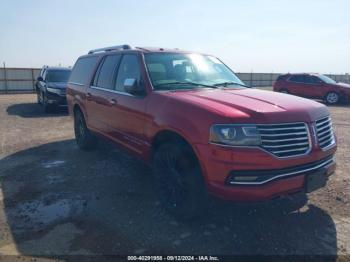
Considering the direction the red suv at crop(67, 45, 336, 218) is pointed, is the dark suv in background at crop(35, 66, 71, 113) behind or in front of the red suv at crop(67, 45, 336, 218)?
behind

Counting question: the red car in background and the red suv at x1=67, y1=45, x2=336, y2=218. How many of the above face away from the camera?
0

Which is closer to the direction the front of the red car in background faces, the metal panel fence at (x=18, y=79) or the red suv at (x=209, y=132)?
the red suv

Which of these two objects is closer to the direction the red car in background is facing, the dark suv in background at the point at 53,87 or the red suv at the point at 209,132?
the red suv

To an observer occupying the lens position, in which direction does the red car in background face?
facing the viewer and to the right of the viewer

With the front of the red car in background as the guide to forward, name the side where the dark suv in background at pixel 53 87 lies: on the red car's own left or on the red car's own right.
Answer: on the red car's own right

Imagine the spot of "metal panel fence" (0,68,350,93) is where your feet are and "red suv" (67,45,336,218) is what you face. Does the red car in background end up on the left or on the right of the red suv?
left

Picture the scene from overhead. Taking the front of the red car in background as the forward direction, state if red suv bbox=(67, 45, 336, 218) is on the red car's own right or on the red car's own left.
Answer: on the red car's own right

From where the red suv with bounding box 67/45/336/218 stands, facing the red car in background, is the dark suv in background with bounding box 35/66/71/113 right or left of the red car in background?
left

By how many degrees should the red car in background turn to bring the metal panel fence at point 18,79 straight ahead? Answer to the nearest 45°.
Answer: approximately 135° to its right

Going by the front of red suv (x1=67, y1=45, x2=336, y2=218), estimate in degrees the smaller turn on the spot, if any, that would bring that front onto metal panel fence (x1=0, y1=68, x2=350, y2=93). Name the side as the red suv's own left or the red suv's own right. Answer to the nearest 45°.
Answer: approximately 180°

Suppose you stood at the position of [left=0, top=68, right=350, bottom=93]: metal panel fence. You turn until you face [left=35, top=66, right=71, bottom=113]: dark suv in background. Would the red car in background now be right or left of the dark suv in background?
left
